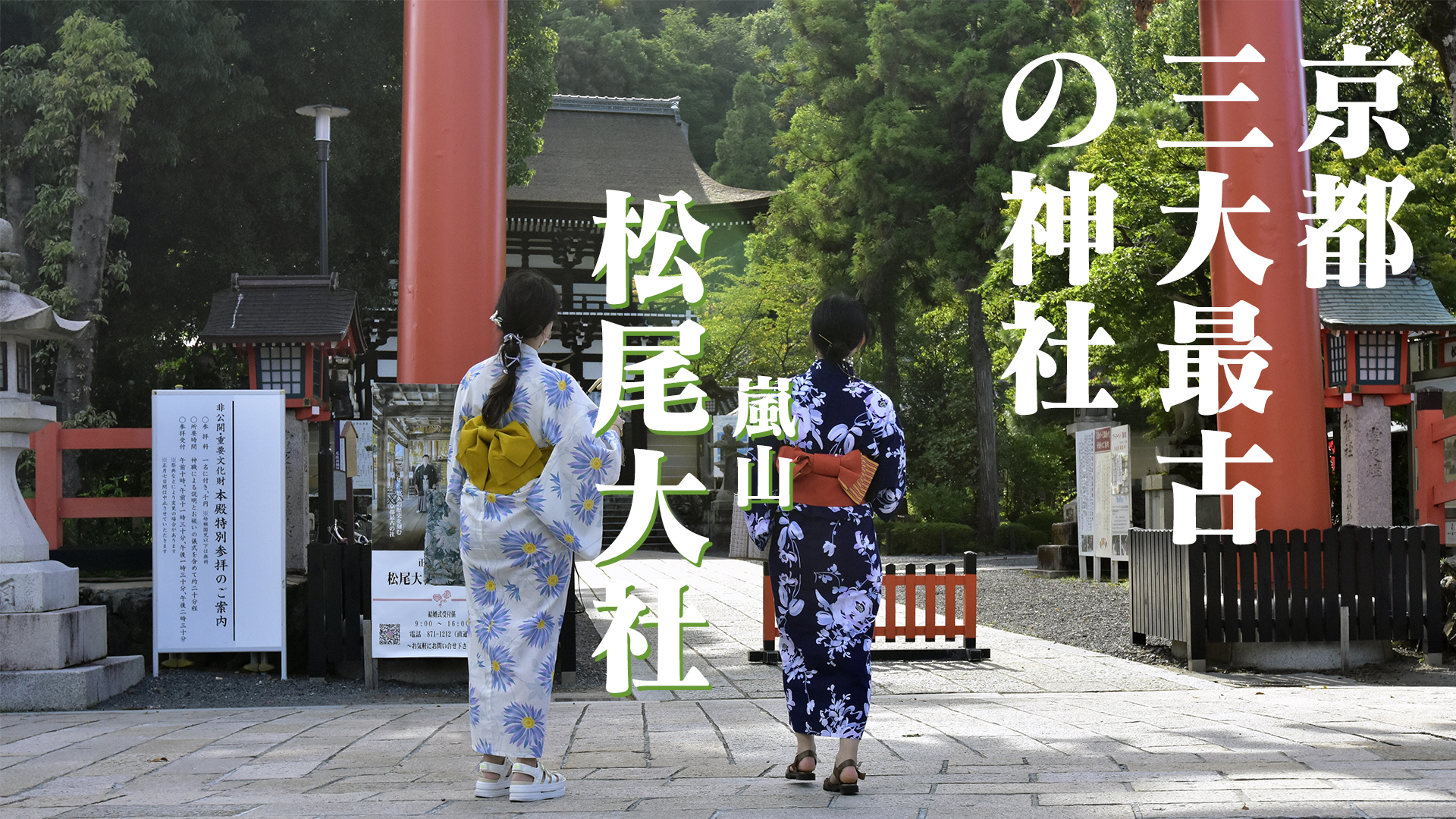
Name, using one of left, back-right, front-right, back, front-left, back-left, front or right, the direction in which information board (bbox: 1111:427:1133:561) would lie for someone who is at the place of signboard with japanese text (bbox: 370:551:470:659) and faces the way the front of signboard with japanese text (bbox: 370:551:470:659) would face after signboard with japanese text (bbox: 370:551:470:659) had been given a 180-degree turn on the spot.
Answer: front-right

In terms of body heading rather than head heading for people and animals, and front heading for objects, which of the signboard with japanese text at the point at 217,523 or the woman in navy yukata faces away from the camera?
the woman in navy yukata

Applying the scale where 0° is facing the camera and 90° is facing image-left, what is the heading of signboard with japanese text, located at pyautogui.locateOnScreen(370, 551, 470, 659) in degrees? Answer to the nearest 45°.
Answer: approximately 0°

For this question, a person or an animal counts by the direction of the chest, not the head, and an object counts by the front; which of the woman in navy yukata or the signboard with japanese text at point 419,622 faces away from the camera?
the woman in navy yukata

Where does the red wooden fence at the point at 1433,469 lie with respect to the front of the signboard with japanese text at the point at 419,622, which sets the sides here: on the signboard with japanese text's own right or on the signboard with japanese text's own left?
on the signboard with japanese text's own left

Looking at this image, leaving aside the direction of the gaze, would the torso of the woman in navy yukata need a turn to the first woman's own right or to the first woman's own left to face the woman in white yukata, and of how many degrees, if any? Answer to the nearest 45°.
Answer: approximately 90° to the first woman's own left

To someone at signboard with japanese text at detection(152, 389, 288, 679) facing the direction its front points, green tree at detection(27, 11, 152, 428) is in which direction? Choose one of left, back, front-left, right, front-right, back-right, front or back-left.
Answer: back

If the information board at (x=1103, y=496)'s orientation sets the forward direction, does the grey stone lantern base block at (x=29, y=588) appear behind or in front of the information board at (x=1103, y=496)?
in front

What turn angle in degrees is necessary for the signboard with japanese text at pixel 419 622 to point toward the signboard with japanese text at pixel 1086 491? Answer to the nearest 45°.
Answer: approximately 135° to its left

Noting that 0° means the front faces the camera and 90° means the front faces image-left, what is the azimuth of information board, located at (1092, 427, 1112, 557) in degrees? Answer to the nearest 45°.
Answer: approximately 45°

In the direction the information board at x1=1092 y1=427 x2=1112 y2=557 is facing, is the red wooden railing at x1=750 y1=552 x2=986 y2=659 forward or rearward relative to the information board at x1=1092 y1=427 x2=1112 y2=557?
forward

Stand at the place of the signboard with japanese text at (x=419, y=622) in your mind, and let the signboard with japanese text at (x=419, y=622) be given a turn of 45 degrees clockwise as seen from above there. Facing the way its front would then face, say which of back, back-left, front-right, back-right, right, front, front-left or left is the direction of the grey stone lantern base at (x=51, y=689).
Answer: front-right

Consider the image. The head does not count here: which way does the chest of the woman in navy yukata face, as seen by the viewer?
away from the camera

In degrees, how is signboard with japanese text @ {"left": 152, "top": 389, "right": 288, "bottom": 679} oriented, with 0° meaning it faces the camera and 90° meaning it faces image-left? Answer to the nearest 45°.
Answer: approximately 0°
